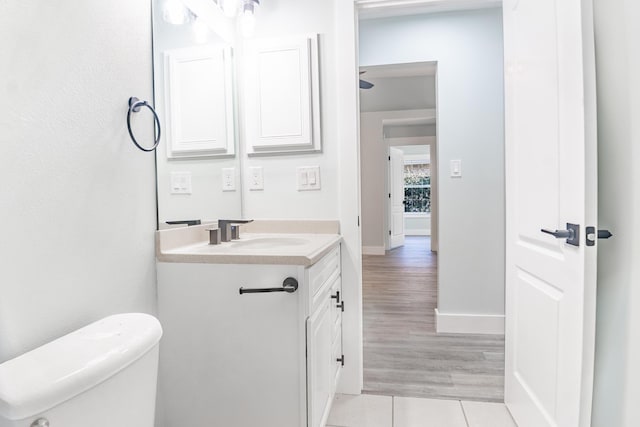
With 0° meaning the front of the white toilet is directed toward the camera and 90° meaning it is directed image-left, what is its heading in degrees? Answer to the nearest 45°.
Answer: approximately 315°

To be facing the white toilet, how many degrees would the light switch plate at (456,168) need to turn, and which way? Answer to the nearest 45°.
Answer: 0° — it already faces it

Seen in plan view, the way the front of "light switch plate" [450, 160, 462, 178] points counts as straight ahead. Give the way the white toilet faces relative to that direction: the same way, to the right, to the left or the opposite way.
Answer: to the left

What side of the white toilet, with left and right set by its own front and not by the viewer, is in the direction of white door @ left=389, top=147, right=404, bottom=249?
left
